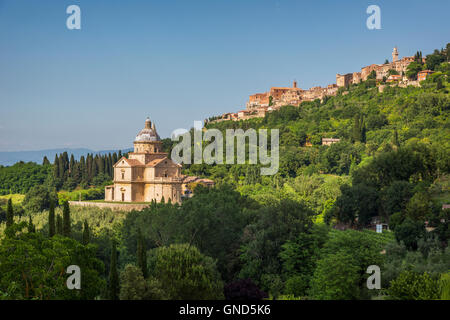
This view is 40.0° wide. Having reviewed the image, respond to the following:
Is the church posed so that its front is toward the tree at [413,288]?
no

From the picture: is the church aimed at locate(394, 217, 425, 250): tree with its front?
no

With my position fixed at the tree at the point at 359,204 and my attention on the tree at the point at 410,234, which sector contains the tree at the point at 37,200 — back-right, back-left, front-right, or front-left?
back-right

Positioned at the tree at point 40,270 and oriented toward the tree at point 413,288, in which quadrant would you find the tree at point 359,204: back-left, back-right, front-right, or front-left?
front-left

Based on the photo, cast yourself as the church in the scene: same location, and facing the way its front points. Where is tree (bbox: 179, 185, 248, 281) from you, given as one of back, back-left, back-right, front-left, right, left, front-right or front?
back-left

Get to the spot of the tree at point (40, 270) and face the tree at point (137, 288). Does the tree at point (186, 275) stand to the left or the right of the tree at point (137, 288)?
left

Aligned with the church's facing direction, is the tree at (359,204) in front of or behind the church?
behind

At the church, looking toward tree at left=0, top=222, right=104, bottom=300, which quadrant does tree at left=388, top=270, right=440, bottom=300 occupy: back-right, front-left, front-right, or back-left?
front-left
